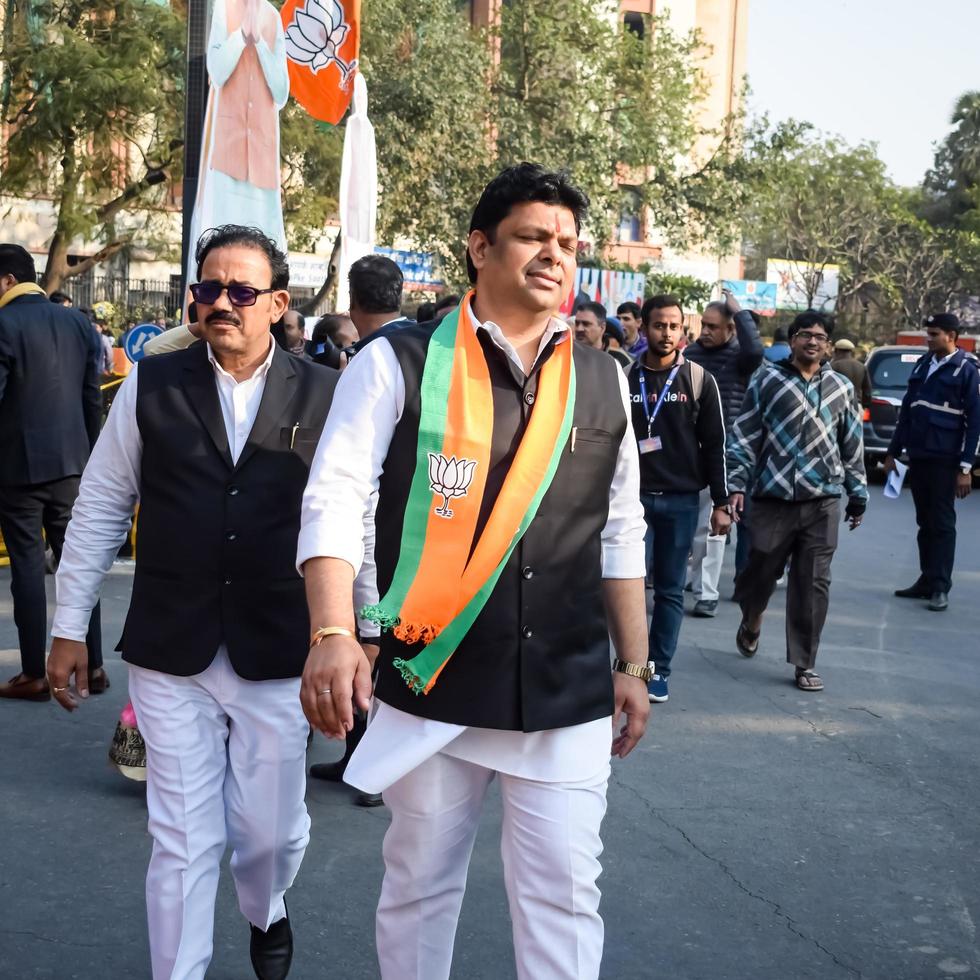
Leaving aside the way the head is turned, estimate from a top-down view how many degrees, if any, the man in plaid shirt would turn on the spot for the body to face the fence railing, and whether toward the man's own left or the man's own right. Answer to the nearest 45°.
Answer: approximately 135° to the man's own right

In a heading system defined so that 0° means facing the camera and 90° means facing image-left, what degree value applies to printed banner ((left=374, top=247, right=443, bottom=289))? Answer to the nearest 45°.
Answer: approximately 0°

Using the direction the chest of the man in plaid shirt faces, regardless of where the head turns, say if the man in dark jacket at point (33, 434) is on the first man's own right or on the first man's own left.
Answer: on the first man's own right

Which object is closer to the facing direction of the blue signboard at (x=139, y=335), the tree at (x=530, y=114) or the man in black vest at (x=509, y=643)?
the man in black vest

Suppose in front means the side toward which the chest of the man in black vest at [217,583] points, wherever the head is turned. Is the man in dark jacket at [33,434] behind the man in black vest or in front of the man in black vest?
behind
